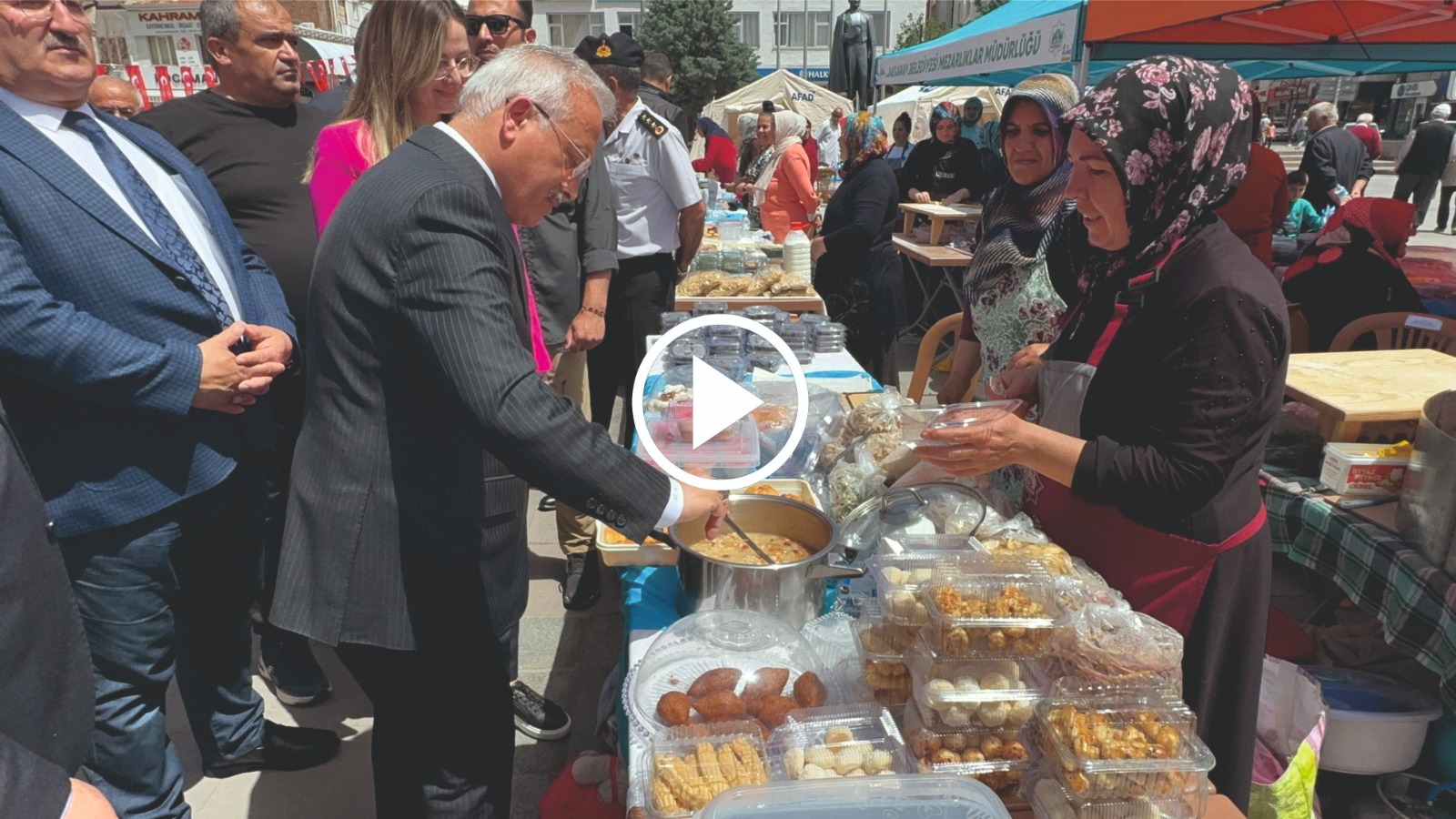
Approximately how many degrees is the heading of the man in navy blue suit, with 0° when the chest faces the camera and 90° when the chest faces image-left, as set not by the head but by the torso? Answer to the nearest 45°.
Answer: approximately 315°

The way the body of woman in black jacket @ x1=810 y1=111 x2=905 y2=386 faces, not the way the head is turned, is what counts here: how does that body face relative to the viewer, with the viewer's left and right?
facing to the left of the viewer

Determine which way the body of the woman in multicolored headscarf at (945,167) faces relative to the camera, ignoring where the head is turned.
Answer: toward the camera

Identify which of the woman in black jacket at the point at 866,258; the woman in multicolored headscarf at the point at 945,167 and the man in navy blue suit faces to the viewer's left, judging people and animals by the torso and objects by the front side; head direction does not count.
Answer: the woman in black jacket

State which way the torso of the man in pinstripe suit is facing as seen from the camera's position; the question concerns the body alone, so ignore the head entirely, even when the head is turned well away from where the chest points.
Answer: to the viewer's right

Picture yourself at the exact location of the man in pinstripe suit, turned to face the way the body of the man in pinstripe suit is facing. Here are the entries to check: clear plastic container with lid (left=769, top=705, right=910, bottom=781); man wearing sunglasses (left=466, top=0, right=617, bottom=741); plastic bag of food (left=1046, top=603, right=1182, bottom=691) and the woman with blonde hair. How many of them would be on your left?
2

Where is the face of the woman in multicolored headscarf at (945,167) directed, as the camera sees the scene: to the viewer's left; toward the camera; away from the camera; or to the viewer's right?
toward the camera

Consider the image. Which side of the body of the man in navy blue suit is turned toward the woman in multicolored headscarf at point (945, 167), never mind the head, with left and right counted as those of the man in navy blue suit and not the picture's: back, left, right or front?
left

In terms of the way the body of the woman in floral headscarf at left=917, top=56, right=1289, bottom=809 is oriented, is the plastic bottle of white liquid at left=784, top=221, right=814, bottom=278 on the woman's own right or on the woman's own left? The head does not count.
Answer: on the woman's own right

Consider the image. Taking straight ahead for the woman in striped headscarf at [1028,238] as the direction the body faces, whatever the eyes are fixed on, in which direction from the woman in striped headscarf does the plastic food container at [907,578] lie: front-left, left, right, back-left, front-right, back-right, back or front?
front-left

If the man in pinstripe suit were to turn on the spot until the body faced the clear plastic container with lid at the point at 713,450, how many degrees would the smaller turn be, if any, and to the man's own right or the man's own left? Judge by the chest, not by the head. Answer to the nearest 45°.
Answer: approximately 45° to the man's own left

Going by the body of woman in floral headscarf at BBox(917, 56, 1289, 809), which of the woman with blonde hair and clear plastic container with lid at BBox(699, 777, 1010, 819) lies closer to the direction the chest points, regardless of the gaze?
the woman with blonde hair

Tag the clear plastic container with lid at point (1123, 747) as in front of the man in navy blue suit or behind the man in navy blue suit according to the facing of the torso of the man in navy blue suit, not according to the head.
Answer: in front

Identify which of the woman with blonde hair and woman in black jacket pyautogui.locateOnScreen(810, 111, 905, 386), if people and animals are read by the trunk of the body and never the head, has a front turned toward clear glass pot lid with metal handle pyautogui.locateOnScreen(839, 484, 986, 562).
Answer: the woman with blonde hair
